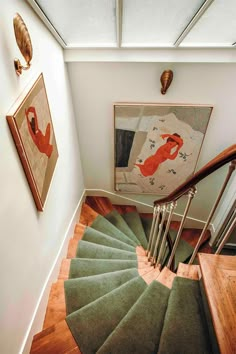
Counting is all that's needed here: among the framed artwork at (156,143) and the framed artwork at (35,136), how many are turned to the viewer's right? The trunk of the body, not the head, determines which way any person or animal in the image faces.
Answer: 1

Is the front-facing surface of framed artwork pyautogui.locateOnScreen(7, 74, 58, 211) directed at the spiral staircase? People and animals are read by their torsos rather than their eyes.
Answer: yes

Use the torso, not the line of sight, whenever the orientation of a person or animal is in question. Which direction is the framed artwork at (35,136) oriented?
to the viewer's right

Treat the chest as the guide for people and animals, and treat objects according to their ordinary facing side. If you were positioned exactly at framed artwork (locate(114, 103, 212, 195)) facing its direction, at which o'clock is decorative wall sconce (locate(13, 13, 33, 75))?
The decorative wall sconce is roughly at 1 o'clock from the framed artwork.

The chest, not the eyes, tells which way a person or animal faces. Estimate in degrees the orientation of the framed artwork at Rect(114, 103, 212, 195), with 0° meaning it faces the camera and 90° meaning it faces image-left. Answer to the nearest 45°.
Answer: approximately 0°
